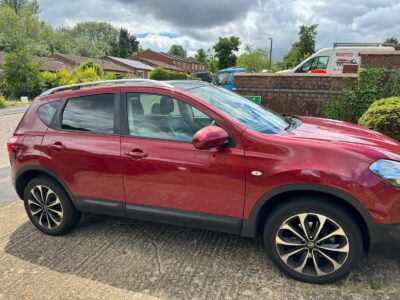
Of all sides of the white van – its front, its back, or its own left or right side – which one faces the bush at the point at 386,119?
left

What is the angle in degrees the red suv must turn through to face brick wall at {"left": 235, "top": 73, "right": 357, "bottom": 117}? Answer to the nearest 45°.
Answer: approximately 135° to its left

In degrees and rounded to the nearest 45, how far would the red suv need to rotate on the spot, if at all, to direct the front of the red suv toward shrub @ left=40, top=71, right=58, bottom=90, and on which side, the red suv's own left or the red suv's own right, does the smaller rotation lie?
approximately 180°

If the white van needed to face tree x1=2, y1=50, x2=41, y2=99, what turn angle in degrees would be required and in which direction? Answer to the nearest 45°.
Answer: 0° — it already faces it

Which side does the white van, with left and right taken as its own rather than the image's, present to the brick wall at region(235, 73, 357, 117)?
left

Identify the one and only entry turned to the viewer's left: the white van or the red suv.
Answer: the white van

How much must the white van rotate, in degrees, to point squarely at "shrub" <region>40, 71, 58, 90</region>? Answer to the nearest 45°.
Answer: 0° — it already faces it

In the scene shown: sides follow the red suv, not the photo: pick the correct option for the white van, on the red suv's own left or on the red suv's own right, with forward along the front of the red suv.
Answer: on the red suv's own left

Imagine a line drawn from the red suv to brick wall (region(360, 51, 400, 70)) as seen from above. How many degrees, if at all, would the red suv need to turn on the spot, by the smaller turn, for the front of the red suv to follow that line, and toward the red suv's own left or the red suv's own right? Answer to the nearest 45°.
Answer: approximately 90° to the red suv's own left

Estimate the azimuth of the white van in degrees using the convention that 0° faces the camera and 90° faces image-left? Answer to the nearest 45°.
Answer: approximately 90°

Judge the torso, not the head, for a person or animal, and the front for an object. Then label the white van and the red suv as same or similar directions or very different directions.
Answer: very different directions

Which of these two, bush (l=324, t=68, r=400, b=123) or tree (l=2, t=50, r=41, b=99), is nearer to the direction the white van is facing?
the tree

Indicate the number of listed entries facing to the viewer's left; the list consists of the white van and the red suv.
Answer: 1

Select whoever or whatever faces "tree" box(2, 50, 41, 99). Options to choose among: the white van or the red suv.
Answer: the white van

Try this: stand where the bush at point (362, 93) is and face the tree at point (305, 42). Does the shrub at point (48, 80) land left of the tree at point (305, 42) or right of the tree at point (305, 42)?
left
